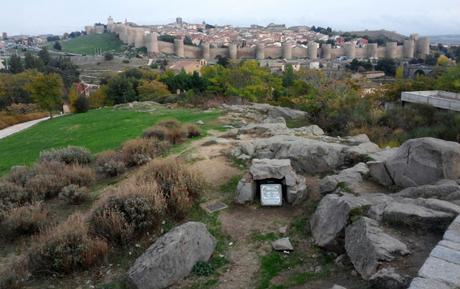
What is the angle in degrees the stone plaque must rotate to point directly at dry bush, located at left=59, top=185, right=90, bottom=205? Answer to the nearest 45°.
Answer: approximately 90° to its right

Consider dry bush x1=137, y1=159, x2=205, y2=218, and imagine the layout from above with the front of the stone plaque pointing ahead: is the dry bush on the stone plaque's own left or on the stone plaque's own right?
on the stone plaque's own right

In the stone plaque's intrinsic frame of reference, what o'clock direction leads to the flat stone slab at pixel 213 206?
The flat stone slab is roughly at 3 o'clock from the stone plaque.

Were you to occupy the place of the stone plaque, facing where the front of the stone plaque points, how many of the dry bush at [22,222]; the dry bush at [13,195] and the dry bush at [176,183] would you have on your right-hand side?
3

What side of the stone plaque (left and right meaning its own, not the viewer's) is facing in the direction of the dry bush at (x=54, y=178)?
right

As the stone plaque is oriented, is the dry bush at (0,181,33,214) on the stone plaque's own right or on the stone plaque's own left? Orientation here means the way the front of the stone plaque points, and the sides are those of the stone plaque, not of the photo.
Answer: on the stone plaque's own right

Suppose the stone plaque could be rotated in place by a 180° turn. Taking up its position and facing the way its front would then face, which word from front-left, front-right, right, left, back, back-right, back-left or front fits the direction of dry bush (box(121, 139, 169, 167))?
front-left

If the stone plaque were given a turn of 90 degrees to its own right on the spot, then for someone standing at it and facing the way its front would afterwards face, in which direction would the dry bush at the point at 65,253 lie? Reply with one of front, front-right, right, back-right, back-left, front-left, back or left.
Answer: front-left

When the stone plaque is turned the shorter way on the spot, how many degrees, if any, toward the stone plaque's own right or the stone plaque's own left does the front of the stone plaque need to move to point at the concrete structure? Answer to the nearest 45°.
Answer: approximately 135° to the stone plaque's own left

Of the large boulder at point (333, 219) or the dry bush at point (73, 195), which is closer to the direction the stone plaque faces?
the large boulder

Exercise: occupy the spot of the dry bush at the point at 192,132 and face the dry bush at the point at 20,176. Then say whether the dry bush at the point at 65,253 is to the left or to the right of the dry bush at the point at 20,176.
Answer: left

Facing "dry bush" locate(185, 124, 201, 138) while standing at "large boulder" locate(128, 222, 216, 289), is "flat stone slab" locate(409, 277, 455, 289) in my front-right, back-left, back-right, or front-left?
back-right

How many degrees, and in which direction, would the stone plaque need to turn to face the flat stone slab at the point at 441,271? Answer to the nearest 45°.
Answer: approximately 45° to its left

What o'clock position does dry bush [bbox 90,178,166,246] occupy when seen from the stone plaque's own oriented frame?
The dry bush is roughly at 2 o'clock from the stone plaque.

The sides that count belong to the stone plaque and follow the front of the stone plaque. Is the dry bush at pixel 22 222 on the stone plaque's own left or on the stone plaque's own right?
on the stone plaque's own right

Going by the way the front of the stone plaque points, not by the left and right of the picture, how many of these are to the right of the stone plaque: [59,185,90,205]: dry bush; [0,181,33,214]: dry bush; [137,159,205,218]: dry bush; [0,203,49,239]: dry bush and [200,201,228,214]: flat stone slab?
5

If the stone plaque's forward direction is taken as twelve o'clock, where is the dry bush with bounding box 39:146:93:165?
The dry bush is roughly at 4 o'clock from the stone plaque.

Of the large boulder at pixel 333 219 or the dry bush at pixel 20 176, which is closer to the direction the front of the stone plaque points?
the large boulder

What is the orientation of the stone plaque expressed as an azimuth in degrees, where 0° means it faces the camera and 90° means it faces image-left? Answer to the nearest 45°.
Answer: approximately 0°
